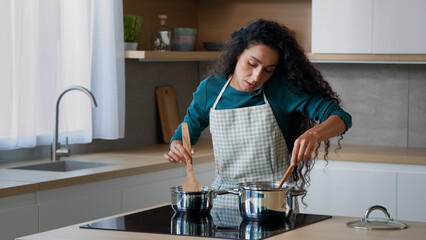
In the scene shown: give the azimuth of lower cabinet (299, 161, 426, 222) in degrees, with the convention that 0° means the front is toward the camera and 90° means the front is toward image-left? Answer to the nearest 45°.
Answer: approximately 0°

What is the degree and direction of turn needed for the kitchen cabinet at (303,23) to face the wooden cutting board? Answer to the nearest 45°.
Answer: approximately 90° to its right

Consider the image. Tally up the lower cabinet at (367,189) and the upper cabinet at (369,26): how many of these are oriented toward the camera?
2

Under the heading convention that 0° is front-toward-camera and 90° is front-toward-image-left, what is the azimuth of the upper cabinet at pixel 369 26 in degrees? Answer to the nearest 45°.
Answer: approximately 0°

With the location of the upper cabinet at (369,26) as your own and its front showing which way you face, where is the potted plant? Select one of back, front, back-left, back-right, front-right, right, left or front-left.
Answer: right

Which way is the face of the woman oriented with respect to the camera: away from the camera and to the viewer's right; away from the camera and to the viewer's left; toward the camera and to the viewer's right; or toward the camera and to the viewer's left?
toward the camera and to the viewer's left

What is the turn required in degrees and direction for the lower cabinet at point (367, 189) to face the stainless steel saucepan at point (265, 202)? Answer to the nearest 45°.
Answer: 0° — it already faces it

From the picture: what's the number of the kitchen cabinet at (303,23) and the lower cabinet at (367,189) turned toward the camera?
2

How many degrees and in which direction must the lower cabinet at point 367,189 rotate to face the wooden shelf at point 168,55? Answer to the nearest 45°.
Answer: approximately 90° to its right
